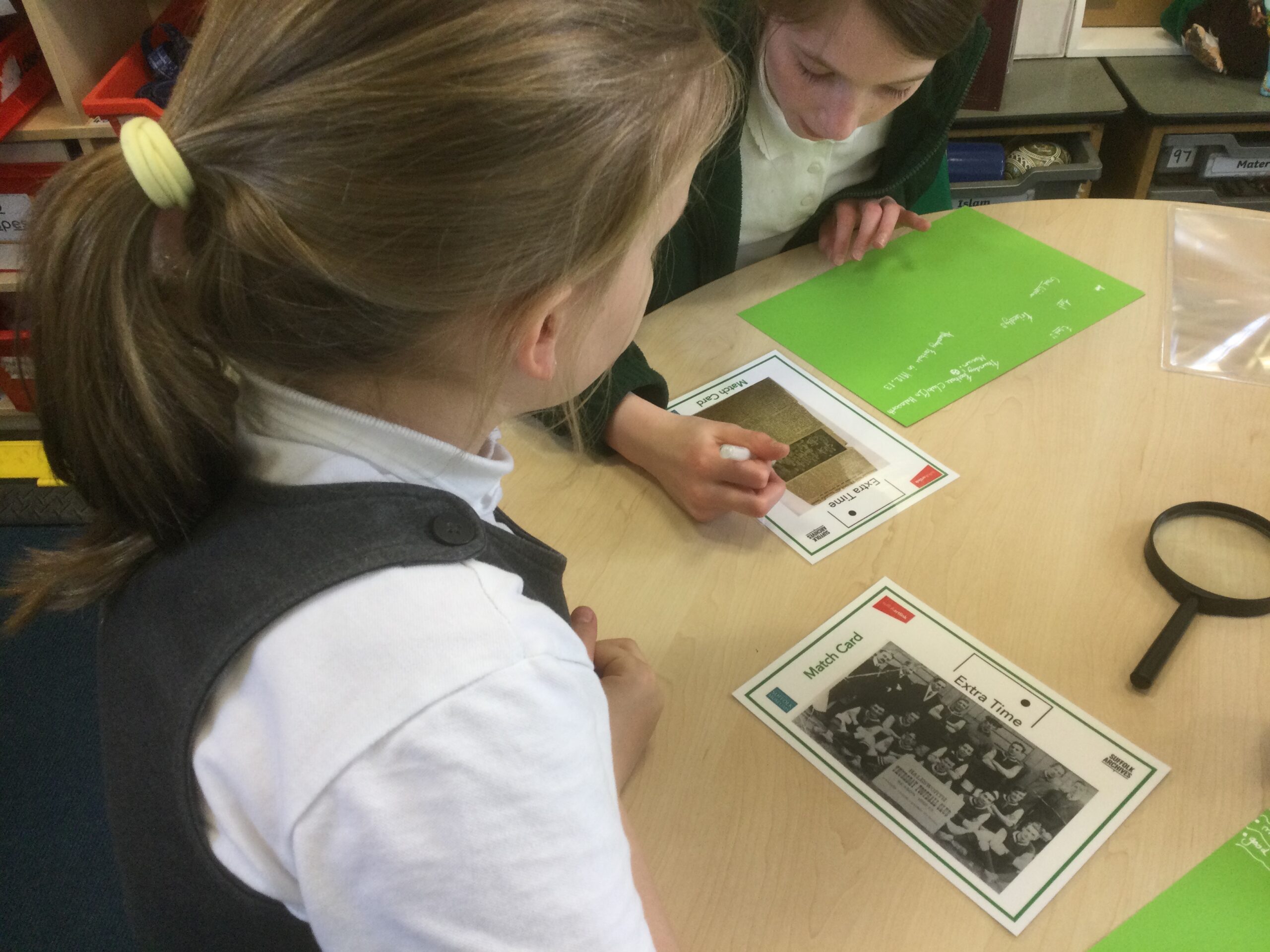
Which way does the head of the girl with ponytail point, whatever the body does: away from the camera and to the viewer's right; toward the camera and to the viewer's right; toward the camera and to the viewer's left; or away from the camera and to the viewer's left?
away from the camera and to the viewer's right

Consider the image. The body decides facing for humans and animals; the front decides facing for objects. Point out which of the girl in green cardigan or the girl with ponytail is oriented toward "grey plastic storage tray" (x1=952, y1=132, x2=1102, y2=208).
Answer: the girl with ponytail

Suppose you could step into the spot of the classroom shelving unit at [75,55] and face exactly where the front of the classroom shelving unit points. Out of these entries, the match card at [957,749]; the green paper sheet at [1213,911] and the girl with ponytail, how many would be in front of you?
3

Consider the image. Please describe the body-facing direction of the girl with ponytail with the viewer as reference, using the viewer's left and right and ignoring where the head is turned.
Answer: facing away from the viewer and to the right of the viewer

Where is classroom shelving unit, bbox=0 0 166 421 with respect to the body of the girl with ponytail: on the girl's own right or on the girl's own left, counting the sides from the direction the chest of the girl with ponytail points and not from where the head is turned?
on the girl's own left

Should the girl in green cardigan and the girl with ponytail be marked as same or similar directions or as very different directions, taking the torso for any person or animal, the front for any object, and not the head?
very different directions

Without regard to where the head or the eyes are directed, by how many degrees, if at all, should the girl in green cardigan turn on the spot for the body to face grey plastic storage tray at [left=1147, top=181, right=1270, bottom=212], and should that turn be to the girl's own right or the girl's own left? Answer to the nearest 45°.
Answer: approximately 135° to the girl's own left
